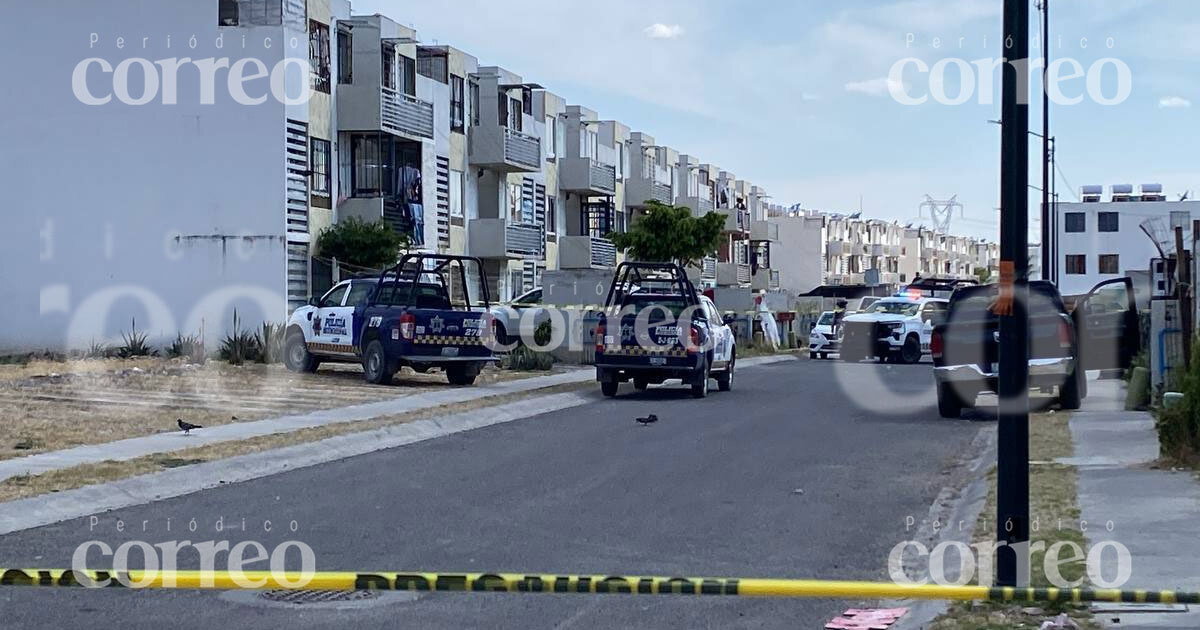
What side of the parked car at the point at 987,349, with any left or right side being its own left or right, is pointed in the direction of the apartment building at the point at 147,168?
left

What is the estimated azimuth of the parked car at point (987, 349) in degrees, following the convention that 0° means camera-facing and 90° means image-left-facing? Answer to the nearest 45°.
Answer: approximately 180°

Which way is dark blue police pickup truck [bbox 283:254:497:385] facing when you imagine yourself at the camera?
facing away from the viewer and to the left of the viewer

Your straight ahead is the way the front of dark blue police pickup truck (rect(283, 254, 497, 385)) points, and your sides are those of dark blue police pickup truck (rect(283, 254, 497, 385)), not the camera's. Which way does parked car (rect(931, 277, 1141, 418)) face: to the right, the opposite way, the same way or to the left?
to the right

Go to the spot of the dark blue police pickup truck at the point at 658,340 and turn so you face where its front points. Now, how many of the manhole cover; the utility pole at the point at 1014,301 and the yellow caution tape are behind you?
3

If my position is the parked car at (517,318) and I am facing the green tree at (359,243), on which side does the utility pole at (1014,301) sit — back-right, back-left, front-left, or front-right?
back-left

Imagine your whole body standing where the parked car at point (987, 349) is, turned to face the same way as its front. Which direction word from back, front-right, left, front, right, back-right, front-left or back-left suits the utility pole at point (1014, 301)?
back

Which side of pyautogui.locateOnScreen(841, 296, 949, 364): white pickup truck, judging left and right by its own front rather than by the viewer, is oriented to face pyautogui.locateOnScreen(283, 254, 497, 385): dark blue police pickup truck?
front

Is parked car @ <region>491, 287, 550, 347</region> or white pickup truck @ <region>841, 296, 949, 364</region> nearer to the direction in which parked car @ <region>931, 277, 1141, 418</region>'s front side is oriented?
the white pickup truck

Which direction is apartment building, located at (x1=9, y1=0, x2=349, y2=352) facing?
to the viewer's right

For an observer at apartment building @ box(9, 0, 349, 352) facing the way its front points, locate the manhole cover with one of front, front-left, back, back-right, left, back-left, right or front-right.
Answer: right

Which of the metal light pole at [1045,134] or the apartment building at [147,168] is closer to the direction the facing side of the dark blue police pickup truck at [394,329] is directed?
the apartment building

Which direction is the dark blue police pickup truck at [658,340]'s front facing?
away from the camera

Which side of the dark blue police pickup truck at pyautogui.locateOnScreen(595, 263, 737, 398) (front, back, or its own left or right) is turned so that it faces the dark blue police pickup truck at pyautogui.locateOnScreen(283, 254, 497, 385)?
left

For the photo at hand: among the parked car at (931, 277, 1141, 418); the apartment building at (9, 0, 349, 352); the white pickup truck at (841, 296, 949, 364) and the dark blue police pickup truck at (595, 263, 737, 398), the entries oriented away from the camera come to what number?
2
